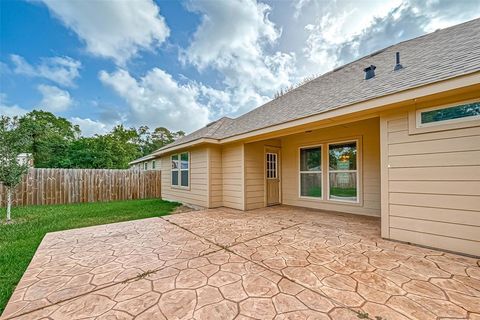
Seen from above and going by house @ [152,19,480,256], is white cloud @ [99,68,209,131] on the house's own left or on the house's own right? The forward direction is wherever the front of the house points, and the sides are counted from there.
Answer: on the house's own left

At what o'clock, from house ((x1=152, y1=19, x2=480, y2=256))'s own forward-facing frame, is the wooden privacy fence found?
The wooden privacy fence is roughly at 8 o'clock from the house.

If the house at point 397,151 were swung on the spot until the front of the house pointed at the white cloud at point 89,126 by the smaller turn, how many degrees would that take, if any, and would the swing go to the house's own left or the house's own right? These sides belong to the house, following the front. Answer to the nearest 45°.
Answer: approximately 90° to the house's own left
